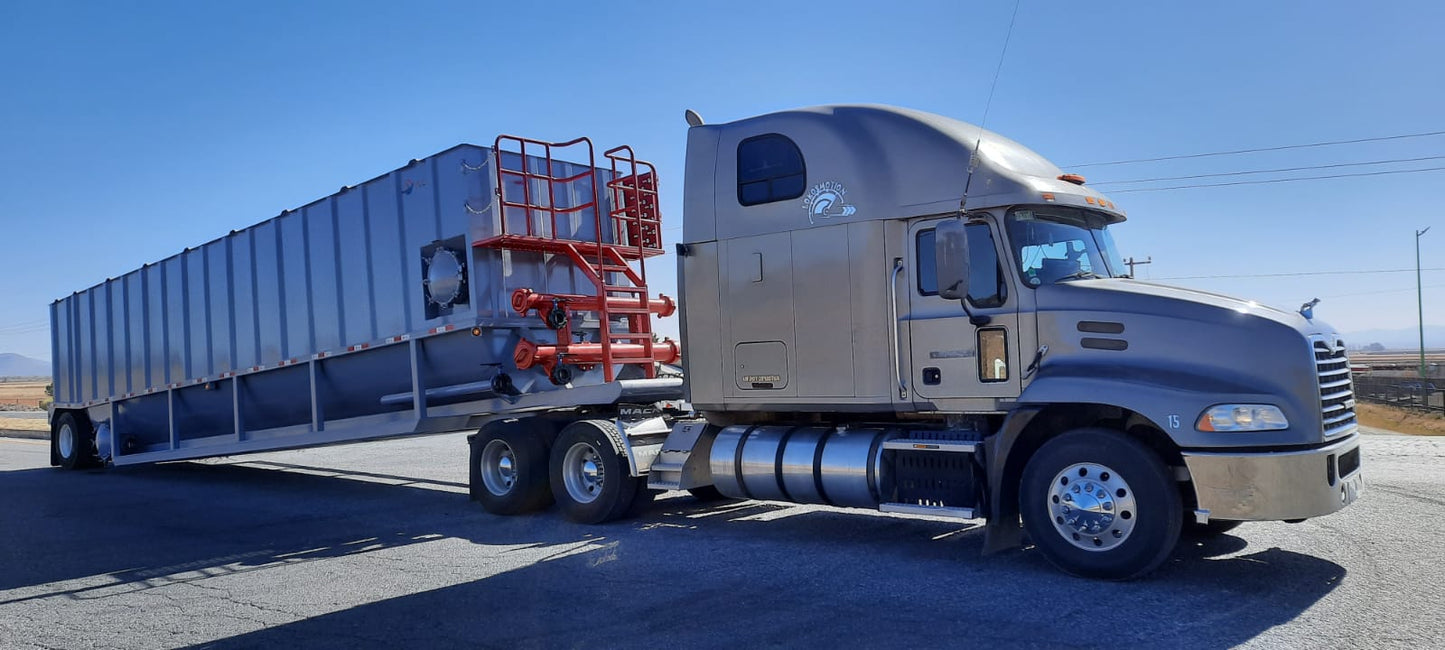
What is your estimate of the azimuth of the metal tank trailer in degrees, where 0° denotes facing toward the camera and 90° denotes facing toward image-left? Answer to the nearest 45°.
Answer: approximately 315°

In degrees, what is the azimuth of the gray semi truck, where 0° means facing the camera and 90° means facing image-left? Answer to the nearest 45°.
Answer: approximately 315°
